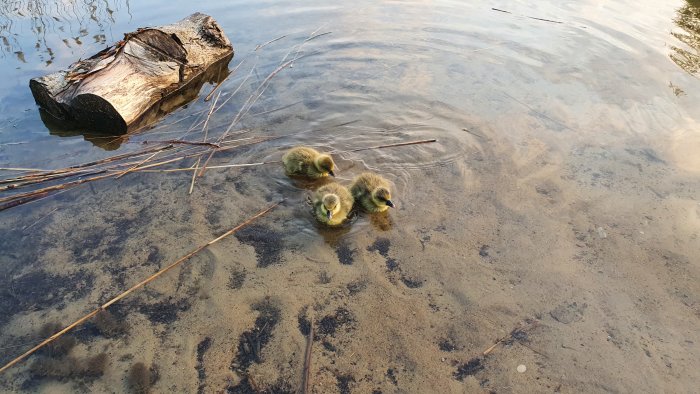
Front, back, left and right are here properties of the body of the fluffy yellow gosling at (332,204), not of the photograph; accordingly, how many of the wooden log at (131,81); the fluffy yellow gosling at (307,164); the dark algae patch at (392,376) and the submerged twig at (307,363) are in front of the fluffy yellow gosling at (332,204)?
2

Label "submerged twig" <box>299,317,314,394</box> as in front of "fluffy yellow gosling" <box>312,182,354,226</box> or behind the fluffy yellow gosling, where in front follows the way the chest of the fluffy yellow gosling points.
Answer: in front

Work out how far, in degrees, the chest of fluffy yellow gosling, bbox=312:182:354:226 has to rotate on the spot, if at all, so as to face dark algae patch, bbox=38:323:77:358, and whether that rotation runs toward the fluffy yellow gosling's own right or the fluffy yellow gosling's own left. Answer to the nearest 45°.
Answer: approximately 45° to the fluffy yellow gosling's own right

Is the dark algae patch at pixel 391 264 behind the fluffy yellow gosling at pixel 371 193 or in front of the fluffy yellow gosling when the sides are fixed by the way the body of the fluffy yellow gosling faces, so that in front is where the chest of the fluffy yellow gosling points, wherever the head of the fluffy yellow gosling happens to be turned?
in front

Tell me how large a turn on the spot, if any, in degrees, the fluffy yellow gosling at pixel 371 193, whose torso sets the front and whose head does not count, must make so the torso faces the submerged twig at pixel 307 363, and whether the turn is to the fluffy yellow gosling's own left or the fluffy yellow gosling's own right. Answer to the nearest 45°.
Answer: approximately 45° to the fluffy yellow gosling's own right

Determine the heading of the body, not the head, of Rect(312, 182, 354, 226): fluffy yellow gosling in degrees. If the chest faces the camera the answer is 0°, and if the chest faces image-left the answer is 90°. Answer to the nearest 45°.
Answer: approximately 0°

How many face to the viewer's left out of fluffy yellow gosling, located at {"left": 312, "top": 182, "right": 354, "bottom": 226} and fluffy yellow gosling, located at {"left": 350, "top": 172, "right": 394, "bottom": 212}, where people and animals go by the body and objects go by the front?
0

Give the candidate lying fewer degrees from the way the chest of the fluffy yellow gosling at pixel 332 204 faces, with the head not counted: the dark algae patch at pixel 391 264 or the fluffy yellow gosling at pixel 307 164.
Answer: the dark algae patch

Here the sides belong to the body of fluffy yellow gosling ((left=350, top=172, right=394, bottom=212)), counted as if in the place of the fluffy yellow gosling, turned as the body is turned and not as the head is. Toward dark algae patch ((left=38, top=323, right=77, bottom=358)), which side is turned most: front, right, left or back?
right

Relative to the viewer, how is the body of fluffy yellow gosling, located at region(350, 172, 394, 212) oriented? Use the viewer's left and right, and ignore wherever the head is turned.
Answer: facing the viewer and to the right of the viewer

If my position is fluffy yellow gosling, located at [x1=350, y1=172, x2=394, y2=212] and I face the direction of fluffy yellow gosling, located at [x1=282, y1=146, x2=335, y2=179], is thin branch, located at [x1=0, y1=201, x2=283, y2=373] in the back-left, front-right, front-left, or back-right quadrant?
front-left

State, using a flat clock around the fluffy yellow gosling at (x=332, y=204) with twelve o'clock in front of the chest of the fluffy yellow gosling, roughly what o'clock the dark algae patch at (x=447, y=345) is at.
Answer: The dark algae patch is roughly at 11 o'clock from the fluffy yellow gosling.

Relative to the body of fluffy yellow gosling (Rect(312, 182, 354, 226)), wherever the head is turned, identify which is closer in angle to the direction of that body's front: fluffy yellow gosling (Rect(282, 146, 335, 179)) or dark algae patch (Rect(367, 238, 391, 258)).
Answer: the dark algae patch

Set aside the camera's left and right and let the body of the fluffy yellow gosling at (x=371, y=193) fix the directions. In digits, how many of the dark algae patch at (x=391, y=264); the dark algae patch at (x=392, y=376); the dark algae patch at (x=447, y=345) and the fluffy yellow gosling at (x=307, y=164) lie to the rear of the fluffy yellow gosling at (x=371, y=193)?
1

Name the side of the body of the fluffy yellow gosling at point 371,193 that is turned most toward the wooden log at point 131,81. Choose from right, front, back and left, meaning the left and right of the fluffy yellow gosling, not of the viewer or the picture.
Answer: back
